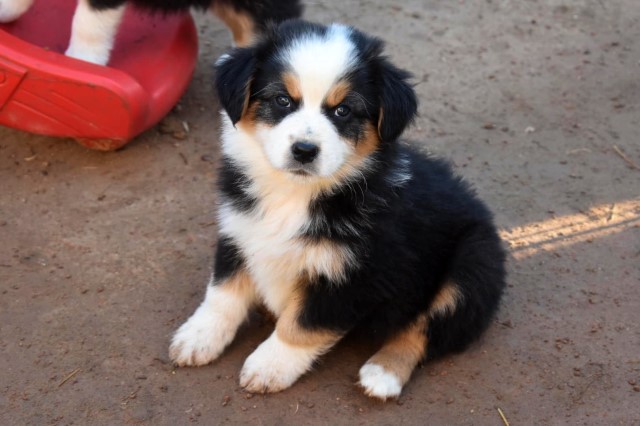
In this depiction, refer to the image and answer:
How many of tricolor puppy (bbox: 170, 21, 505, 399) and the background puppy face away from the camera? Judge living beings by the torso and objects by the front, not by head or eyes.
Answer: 0

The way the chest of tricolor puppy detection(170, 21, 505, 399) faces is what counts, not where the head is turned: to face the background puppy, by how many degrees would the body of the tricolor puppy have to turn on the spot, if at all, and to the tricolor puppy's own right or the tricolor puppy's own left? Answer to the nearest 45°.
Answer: approximately 90° to the tricolor puppy's own right

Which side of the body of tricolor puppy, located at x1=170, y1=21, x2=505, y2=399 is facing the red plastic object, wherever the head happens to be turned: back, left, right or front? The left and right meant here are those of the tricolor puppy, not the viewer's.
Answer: right
